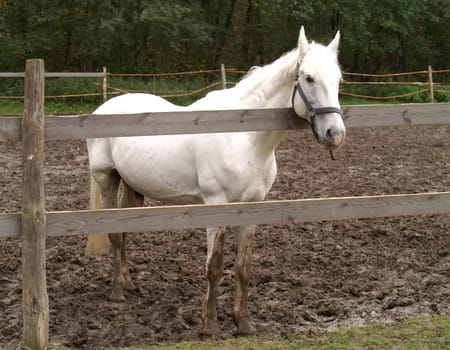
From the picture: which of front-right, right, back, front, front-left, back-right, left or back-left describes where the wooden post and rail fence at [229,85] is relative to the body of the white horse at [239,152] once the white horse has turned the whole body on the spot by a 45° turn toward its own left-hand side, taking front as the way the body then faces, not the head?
left

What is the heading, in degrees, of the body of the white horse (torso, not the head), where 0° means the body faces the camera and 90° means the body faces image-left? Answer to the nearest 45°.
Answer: approximately 315°
